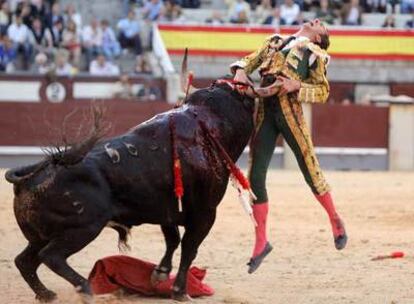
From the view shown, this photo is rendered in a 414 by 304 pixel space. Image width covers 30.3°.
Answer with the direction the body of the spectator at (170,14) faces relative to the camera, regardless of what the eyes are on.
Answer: toward the camera

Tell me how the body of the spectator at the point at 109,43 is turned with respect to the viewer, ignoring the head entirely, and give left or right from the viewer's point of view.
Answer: facing the viewer and to the right of the viewer

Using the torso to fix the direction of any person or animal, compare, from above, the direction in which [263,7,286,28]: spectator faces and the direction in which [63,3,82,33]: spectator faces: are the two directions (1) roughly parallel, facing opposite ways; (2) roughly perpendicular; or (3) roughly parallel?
roughly parallel

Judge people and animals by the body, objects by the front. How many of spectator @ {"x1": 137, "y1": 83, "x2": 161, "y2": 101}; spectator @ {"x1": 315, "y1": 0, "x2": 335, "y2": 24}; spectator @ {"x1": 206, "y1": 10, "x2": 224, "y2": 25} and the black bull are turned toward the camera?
3

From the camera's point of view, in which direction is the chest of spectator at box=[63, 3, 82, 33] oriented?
toward the camera

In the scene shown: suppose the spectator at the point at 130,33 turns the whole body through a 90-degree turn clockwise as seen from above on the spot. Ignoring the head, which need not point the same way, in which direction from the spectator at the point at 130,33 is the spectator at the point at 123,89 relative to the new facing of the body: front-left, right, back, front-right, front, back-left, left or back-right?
front-left

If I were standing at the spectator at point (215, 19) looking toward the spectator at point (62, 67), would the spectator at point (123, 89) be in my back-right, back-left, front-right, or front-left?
front-left

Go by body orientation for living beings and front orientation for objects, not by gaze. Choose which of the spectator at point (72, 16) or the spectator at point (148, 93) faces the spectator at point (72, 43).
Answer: the spectator at point (72, 16)

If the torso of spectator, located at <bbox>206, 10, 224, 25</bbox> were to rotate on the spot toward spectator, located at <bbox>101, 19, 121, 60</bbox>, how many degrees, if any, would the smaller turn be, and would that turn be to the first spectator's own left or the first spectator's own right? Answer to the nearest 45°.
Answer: approximately 45° to the first spectator's own right

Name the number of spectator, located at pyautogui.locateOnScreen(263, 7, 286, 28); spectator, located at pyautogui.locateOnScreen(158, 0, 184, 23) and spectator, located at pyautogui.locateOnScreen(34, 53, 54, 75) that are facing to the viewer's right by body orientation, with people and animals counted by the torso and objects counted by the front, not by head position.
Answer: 0

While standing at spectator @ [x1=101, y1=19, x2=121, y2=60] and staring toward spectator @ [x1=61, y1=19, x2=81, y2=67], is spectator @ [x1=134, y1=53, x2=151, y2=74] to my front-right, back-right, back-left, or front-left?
back-left

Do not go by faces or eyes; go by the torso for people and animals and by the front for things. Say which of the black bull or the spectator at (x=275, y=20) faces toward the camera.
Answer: the spectator

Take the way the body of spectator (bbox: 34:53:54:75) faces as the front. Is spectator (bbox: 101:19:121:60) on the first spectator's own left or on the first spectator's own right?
on the first spectator's own left

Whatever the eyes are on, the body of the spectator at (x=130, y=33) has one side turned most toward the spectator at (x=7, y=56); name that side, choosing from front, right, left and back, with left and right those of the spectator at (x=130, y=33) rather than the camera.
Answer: right

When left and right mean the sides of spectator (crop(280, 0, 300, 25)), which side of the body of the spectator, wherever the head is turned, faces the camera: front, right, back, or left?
front

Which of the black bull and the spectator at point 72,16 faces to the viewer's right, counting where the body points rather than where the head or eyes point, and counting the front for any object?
the black bull
